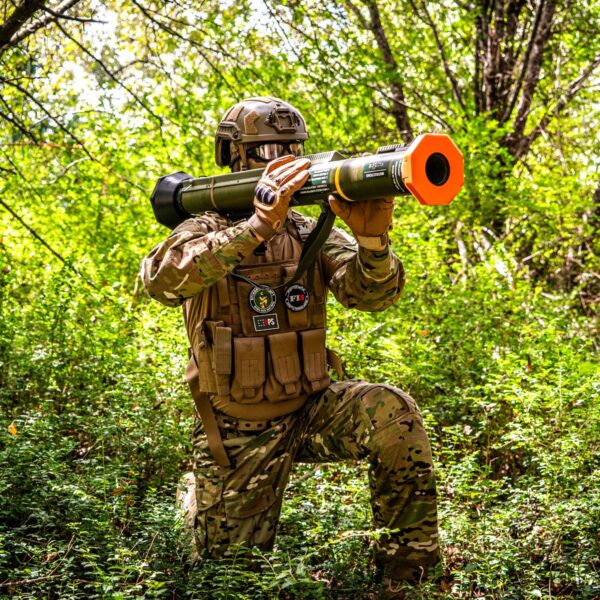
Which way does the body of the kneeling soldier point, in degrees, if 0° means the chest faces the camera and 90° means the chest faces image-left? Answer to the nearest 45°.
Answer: approximately 315°
